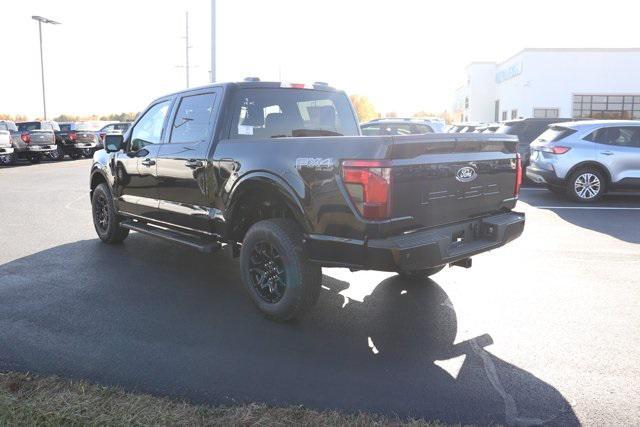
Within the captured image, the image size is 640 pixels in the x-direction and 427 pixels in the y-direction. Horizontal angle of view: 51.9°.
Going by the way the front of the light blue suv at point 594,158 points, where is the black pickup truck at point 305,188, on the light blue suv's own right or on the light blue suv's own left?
on the light blue suv's own right

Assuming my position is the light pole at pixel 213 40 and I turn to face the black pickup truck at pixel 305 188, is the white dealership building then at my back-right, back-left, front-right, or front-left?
back-left

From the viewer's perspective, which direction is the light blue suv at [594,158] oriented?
to the viewer's right

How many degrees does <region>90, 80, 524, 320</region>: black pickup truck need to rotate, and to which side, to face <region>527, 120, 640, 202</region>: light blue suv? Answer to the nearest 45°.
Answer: approximately 90° to its right

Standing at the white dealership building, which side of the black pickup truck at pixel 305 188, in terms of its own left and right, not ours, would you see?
right

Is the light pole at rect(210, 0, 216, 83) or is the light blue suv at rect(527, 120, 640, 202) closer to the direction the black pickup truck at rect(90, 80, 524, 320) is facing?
the light pole

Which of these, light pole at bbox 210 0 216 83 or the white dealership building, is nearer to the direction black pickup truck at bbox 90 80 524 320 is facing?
the light pole

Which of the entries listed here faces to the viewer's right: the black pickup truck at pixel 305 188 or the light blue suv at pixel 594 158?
the light blue suv

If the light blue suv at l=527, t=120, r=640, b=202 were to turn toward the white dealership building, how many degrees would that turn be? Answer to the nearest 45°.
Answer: approximately 90° to its left

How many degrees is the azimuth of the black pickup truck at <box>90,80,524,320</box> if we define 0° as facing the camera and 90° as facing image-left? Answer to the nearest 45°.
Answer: approximately 135°

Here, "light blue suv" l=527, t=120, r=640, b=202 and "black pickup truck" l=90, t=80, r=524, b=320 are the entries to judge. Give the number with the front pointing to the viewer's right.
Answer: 1
